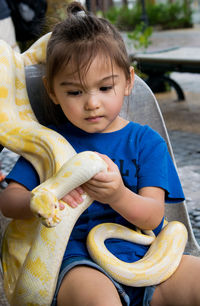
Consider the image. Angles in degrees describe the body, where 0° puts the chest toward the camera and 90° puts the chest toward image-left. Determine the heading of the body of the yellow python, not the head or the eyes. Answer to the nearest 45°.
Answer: approximately 0°
